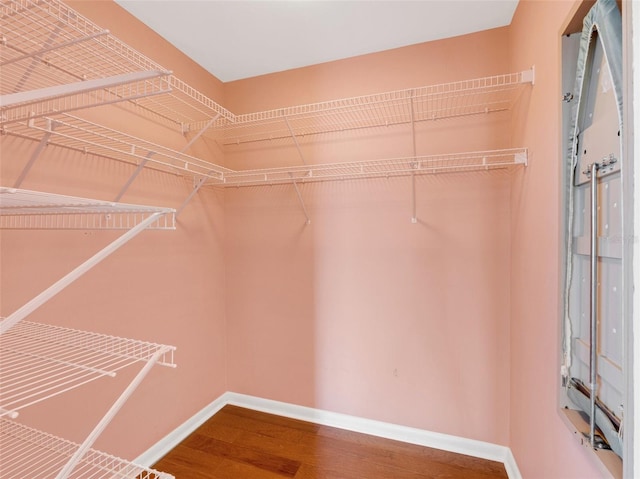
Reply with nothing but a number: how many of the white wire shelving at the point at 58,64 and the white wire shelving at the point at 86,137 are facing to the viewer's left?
0

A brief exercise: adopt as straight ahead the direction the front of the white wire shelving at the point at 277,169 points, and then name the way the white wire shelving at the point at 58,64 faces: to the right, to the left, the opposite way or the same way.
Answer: to the left

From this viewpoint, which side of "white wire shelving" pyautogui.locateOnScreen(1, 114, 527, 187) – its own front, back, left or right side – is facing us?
front

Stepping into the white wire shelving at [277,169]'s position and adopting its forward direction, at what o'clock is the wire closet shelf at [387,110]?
The wire closet shelf is roughly at 9 o'clock from the white wire shelving.

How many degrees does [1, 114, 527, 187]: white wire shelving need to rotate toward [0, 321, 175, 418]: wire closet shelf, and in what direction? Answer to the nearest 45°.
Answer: approximately 45° to its right

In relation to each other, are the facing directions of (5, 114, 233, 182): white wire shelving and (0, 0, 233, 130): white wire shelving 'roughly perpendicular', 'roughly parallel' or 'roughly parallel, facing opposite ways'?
roughly parallel

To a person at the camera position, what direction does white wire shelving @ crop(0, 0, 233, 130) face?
facing the viewer and to the right of the viewer

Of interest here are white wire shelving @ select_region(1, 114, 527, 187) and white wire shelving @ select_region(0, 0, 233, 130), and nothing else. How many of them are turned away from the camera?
0
